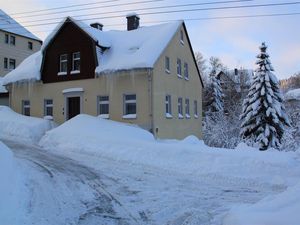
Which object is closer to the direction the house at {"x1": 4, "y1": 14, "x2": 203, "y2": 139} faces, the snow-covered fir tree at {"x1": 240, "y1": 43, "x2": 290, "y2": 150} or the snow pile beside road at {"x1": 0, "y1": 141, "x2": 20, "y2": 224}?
the snow pile beside road

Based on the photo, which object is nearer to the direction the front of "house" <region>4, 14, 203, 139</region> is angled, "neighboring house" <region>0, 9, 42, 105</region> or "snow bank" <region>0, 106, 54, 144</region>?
the snow bank

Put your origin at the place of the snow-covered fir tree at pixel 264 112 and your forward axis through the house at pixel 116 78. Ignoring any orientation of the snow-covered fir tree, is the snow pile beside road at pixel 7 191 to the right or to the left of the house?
left

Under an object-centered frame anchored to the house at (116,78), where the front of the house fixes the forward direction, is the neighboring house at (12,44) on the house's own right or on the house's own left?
on the house's own right

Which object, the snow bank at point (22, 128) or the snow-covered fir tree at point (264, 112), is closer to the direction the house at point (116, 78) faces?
the snow bank

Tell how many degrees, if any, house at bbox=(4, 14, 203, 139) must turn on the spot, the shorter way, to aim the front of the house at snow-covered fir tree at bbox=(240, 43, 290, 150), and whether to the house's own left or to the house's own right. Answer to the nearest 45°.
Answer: approximately 135° to the house's own left

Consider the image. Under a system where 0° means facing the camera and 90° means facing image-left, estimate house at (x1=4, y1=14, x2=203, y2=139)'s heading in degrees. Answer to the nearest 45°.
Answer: approximately 45°
